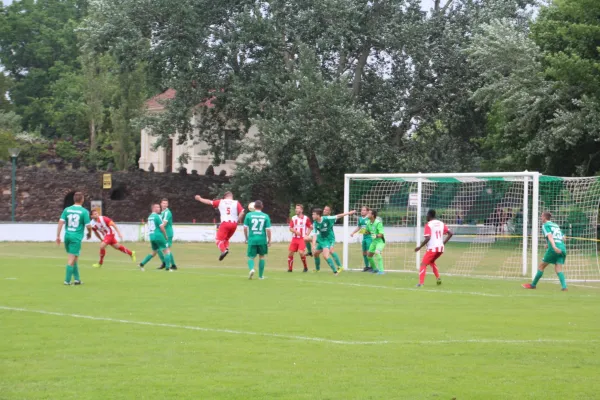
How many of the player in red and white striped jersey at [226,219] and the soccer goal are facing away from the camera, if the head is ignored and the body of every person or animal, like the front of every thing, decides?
1

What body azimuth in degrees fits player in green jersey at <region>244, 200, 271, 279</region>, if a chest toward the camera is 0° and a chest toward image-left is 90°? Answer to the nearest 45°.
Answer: approximately 180°

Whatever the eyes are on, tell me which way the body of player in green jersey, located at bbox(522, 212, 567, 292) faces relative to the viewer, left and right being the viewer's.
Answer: facing away from the viewer and to the left of the viewer

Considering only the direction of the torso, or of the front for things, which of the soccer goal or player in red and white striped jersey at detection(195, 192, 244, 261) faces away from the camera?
the player in red and white striped jersey

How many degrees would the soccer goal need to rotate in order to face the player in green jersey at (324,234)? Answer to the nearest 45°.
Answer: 0° — it already faces them

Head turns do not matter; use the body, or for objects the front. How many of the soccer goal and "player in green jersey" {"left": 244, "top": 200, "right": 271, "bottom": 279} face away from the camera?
1

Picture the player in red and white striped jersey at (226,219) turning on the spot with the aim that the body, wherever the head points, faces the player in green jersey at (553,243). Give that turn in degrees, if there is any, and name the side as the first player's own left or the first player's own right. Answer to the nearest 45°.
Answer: approximately 135° to the first player's own right

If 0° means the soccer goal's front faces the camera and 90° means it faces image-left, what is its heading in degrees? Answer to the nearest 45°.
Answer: approximately 45°

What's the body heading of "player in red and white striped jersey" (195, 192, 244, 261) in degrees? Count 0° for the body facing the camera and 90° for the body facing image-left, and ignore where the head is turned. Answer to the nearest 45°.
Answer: approximately 180°

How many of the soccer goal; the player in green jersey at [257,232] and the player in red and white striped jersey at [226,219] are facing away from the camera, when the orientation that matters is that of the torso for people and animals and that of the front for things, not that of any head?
2
